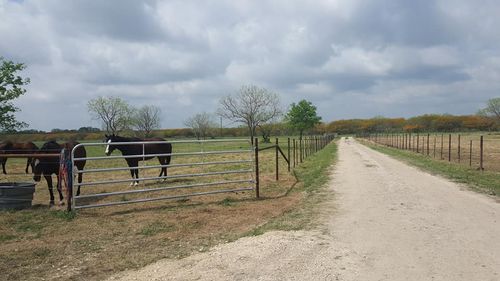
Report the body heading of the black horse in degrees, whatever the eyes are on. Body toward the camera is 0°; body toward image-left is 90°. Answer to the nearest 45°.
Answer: approximately 45°

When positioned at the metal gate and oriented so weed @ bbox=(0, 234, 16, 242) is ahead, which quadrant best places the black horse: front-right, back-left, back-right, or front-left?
back-right

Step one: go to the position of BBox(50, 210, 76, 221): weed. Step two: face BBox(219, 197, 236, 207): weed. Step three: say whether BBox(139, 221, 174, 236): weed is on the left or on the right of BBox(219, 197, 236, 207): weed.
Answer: right

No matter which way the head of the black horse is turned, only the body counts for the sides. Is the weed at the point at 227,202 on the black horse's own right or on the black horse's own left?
on the black horse's own left

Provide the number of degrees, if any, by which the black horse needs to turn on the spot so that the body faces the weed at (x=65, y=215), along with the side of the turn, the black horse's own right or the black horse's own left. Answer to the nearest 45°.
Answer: approximately 45° to the black horse's own left

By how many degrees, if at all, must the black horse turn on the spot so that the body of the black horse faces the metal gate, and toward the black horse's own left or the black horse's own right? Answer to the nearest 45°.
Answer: approximately 45° to the black horse's own left
